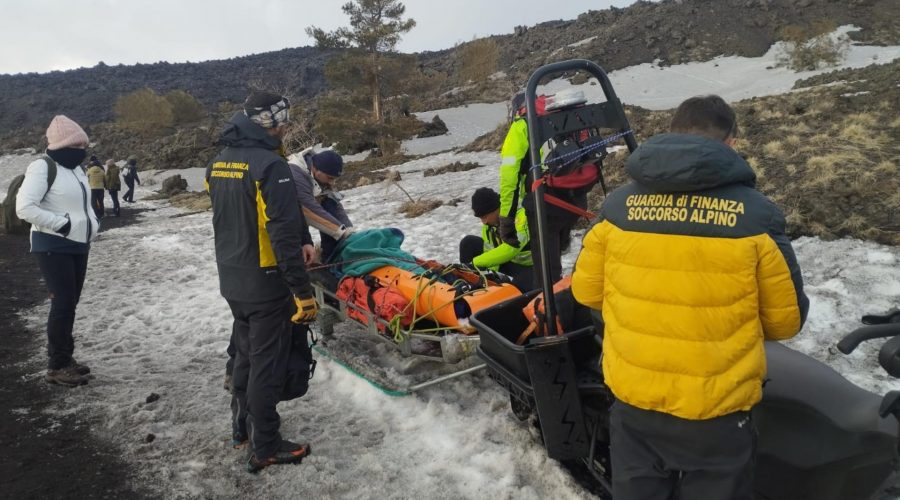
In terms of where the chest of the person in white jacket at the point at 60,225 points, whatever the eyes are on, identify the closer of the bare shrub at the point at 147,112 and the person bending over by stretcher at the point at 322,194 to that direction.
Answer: the person bending over by stretcher

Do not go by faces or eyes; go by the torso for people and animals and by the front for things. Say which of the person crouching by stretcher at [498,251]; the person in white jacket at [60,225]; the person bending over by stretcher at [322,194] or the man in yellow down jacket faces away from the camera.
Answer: the man in yellow down jacket

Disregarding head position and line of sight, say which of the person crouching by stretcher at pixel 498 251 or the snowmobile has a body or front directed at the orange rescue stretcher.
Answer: the person crouching by stretcher

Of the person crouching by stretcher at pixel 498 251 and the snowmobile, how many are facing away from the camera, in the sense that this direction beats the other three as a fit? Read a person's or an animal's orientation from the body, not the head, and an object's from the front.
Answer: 0

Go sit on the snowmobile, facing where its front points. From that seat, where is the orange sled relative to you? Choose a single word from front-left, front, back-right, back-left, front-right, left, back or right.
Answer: back-left

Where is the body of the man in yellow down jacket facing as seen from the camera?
away from the camera

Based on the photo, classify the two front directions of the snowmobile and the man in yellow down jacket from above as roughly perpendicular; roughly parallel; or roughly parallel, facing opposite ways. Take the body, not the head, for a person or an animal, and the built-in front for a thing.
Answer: roughly perpendicular

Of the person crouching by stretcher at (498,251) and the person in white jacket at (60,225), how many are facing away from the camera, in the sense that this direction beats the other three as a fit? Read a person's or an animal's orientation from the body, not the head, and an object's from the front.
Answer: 0

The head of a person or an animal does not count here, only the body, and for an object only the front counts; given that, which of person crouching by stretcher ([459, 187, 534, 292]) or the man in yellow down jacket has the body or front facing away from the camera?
the man in yellow down jacket

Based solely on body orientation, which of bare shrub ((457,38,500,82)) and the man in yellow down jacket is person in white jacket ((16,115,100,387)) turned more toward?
the man in yellow down jacket

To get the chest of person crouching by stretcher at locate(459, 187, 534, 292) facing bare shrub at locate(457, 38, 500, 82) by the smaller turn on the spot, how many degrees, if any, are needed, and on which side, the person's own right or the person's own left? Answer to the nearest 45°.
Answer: approximately 135° to the person's own right

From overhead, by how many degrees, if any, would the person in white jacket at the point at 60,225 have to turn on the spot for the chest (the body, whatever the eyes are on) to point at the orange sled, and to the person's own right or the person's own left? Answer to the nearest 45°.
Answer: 0° — they already face it

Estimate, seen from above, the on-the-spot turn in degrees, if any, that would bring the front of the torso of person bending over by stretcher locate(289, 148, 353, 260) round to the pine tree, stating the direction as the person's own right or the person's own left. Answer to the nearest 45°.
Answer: approximately 135° to the person's own left

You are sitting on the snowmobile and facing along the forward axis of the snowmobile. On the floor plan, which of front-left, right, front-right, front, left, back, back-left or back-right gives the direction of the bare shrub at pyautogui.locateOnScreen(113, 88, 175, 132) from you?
back-left

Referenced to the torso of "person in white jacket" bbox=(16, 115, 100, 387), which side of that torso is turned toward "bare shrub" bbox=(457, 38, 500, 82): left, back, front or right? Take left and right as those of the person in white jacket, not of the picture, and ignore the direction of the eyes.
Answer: left

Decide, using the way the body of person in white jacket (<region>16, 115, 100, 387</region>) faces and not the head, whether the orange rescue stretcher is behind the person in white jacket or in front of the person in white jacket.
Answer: in front

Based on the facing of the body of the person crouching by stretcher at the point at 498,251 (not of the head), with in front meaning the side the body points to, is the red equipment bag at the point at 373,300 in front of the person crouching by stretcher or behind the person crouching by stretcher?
in front

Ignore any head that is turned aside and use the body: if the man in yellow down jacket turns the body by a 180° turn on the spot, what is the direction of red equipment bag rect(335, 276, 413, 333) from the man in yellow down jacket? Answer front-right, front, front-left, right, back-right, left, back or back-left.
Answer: back-right

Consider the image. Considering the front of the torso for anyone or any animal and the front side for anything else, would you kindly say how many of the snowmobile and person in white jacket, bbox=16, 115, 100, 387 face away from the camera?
0

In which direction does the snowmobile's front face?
to the viewer's right
